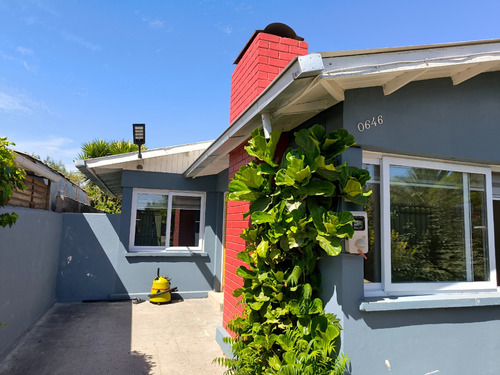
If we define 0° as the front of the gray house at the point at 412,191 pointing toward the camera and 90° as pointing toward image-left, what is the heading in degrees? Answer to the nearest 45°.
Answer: approximately 0°

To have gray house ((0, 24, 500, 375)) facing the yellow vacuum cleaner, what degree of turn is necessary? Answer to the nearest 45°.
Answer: approximately 135° to its right

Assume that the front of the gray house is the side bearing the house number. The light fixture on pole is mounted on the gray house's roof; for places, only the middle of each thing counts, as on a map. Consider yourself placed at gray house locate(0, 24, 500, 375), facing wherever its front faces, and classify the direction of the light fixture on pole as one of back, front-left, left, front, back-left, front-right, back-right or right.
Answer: back-right
